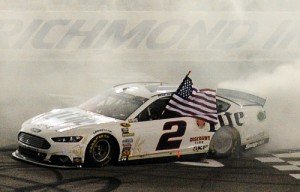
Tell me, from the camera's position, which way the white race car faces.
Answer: facing the viewer and to the left of the viewer
